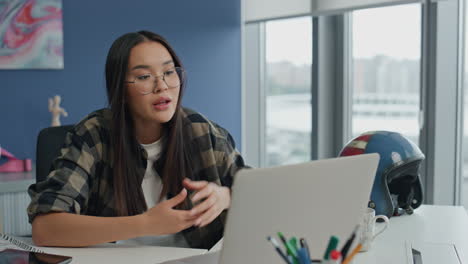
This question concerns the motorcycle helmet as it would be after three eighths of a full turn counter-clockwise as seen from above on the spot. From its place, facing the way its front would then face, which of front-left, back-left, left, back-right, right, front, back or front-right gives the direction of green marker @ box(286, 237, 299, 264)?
back

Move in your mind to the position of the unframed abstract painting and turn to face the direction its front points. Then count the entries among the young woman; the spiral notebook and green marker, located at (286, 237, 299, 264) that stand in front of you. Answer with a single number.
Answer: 3

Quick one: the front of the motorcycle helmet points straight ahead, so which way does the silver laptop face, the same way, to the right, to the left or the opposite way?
the opposite way

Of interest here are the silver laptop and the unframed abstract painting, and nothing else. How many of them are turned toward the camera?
1

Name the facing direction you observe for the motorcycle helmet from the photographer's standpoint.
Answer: facing the viewer and to the right of the viewer

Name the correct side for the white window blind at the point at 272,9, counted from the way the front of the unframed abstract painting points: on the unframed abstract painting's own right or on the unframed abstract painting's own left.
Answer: on the unframed abstract painting's own left

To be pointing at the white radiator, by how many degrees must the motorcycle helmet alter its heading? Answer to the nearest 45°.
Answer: approximately 135° to its right

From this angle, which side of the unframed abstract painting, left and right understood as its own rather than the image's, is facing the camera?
front

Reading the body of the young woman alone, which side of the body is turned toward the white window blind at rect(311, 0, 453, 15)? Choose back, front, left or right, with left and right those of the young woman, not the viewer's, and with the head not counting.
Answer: left

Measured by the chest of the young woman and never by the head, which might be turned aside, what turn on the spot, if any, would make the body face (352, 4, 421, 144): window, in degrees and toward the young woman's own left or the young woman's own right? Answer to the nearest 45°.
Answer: approximately 90° to the young woman's own left

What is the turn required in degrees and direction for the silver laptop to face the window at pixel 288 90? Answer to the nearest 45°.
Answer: approximately 45° to its right

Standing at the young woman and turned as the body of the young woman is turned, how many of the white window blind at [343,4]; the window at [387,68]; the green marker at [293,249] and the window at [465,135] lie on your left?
3

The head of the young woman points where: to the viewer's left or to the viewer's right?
to the viewer's right

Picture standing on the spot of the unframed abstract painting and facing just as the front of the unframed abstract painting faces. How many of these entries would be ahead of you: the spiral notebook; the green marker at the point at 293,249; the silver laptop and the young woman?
4

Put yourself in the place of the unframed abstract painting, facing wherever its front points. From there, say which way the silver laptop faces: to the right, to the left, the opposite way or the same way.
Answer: the opposite way
